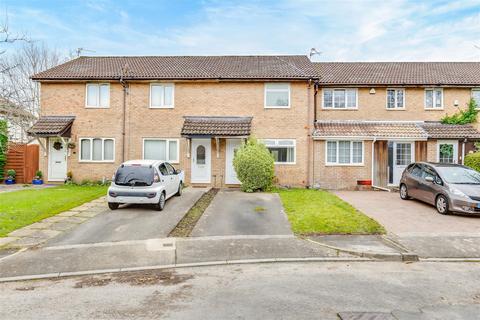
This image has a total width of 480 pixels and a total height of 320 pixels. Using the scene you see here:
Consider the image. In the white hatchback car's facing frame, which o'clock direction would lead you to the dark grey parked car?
The dark grey parked car is roughly at 2 o'clock from the white hatchback car.

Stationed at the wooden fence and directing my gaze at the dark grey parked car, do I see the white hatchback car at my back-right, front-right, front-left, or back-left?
front-right

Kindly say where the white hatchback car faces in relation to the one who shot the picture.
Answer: facing away from the viewer and to the right of the viewer

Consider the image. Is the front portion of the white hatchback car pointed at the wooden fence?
no

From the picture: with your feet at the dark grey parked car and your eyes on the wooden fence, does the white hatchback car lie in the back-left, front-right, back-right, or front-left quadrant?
front-left

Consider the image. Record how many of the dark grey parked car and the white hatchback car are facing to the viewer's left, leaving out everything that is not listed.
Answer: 0

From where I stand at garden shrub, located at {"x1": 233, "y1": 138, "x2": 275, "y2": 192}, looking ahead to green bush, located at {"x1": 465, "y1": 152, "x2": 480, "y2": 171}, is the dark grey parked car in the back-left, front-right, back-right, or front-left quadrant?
front-right

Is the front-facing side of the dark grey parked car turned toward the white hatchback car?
no

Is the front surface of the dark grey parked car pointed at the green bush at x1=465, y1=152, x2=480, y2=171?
no

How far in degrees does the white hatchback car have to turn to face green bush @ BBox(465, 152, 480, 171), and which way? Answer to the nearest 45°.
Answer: approximately 45° to its right

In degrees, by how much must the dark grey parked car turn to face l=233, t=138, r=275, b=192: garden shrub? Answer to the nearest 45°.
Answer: approximately 135° to its right
